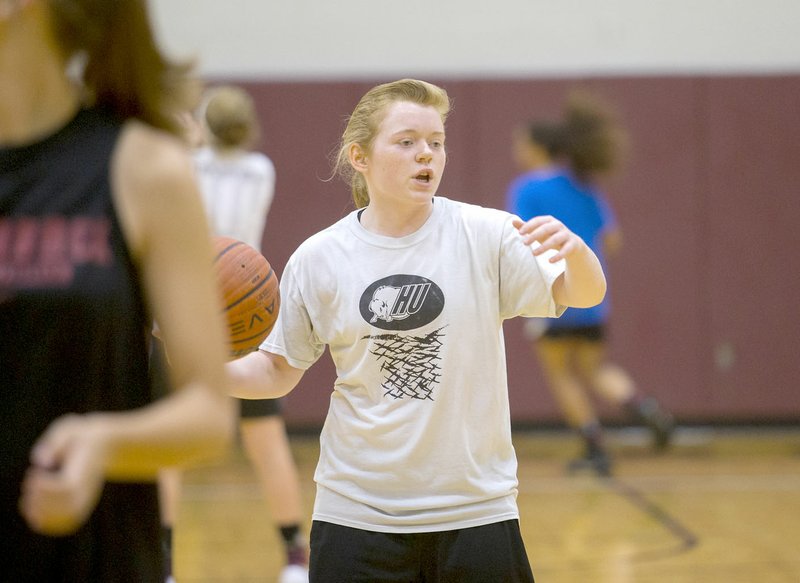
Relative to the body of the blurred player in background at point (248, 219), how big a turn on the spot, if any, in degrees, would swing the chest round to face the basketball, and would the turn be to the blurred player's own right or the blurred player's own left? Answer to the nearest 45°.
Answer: approximately 180°

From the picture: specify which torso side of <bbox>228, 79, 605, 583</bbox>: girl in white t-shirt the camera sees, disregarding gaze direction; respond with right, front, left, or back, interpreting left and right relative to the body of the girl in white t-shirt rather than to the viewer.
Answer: front

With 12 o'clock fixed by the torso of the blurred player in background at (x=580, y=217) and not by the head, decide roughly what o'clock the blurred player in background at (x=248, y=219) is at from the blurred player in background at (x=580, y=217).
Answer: the blurred player in background at (x=248, y=219) is roughly at 10 o'clock from the blurred player in background at (x=580, y=217).

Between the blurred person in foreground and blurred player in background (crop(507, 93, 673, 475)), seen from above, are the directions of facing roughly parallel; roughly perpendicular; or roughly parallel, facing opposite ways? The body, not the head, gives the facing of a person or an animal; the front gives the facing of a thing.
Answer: roughly perpendicular

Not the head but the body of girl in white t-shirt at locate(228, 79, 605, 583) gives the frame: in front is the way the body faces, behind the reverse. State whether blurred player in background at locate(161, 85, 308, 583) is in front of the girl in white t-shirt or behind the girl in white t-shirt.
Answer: behind

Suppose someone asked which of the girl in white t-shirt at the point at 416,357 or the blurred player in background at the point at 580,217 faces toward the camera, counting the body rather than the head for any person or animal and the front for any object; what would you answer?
the girl in white t-shirt

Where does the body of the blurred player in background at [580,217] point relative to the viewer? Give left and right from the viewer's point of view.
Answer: facing to the left of the viewer

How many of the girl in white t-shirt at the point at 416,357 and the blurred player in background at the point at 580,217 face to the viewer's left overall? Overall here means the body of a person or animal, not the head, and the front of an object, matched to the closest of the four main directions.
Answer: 1

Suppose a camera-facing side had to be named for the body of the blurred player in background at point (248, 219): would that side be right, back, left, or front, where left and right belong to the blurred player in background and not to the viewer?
back

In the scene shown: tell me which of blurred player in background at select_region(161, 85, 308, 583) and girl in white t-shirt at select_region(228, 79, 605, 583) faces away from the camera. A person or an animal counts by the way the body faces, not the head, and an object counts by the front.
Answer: the blurred player in background

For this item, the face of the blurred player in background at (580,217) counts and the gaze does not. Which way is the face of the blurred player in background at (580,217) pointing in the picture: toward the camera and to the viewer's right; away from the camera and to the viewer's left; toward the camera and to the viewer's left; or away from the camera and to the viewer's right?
away from the camera and to the viewer's left

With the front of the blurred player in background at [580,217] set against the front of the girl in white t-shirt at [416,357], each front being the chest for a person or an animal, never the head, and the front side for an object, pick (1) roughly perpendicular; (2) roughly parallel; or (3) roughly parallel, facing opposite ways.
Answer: roughly perpendicular
